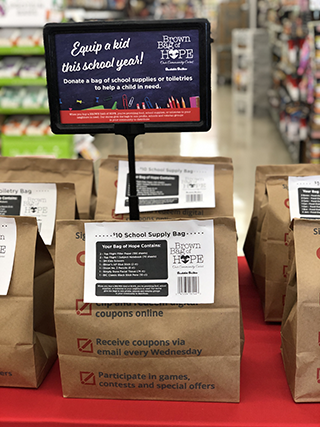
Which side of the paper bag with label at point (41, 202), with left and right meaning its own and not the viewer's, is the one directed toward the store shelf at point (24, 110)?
back
